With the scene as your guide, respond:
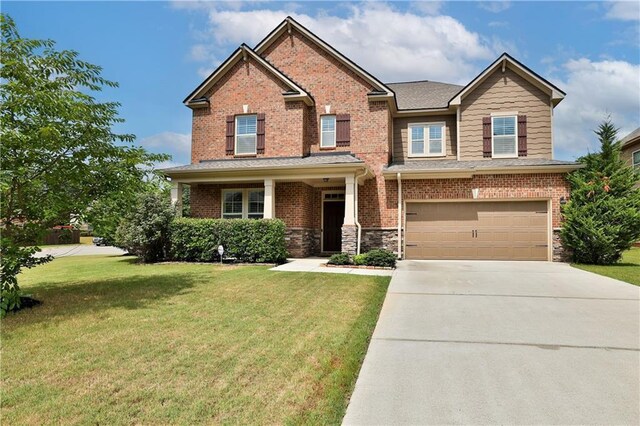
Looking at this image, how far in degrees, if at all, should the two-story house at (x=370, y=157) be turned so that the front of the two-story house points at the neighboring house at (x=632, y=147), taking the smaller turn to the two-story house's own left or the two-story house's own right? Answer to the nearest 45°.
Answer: approximately 135° to the two-story house's own left

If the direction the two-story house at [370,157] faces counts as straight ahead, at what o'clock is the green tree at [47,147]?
The green tree is roughly at 1 o'clock from the two-story house.

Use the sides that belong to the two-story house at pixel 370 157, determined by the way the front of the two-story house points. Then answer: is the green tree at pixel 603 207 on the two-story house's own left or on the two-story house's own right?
on the two-story house's own left

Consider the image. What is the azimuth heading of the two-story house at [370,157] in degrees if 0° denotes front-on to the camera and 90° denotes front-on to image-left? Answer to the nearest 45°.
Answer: approximately 0°
